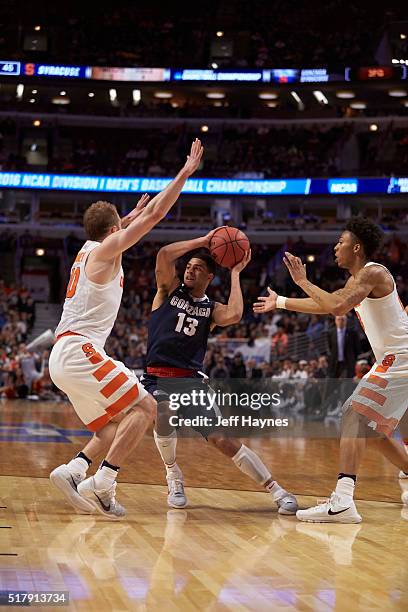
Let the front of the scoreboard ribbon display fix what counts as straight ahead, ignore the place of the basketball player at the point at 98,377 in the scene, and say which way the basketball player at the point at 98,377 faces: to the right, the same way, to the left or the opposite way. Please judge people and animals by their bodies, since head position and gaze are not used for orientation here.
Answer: to the left

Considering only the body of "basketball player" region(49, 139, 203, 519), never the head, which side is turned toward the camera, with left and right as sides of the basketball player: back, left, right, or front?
right

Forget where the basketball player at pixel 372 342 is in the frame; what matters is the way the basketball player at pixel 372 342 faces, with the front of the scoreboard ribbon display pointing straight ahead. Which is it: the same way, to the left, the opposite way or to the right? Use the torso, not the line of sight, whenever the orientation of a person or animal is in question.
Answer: to the right

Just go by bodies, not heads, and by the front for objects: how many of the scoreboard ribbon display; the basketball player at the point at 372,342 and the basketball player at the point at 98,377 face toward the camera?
1

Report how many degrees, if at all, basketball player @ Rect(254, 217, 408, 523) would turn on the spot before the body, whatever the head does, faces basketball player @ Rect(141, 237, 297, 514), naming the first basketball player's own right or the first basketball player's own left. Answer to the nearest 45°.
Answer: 0° — they already face them

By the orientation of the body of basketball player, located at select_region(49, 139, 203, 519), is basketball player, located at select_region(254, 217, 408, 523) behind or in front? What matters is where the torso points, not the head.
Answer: in front

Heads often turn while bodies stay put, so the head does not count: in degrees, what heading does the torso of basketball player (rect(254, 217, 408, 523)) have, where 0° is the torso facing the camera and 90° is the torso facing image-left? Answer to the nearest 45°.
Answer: approximately 90°

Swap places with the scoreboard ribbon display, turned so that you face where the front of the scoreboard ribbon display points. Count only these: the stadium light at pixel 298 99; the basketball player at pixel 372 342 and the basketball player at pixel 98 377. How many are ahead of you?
2

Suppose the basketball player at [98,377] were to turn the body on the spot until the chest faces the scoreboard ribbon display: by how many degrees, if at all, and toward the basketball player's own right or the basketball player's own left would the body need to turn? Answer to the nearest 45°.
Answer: approximately 90° to the basketball player's own left

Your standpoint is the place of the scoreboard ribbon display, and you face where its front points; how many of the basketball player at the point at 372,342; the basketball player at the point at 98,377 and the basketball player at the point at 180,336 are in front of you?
3

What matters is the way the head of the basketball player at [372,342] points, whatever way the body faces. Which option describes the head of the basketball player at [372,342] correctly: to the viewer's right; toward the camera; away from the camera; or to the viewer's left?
to the viewer's left
